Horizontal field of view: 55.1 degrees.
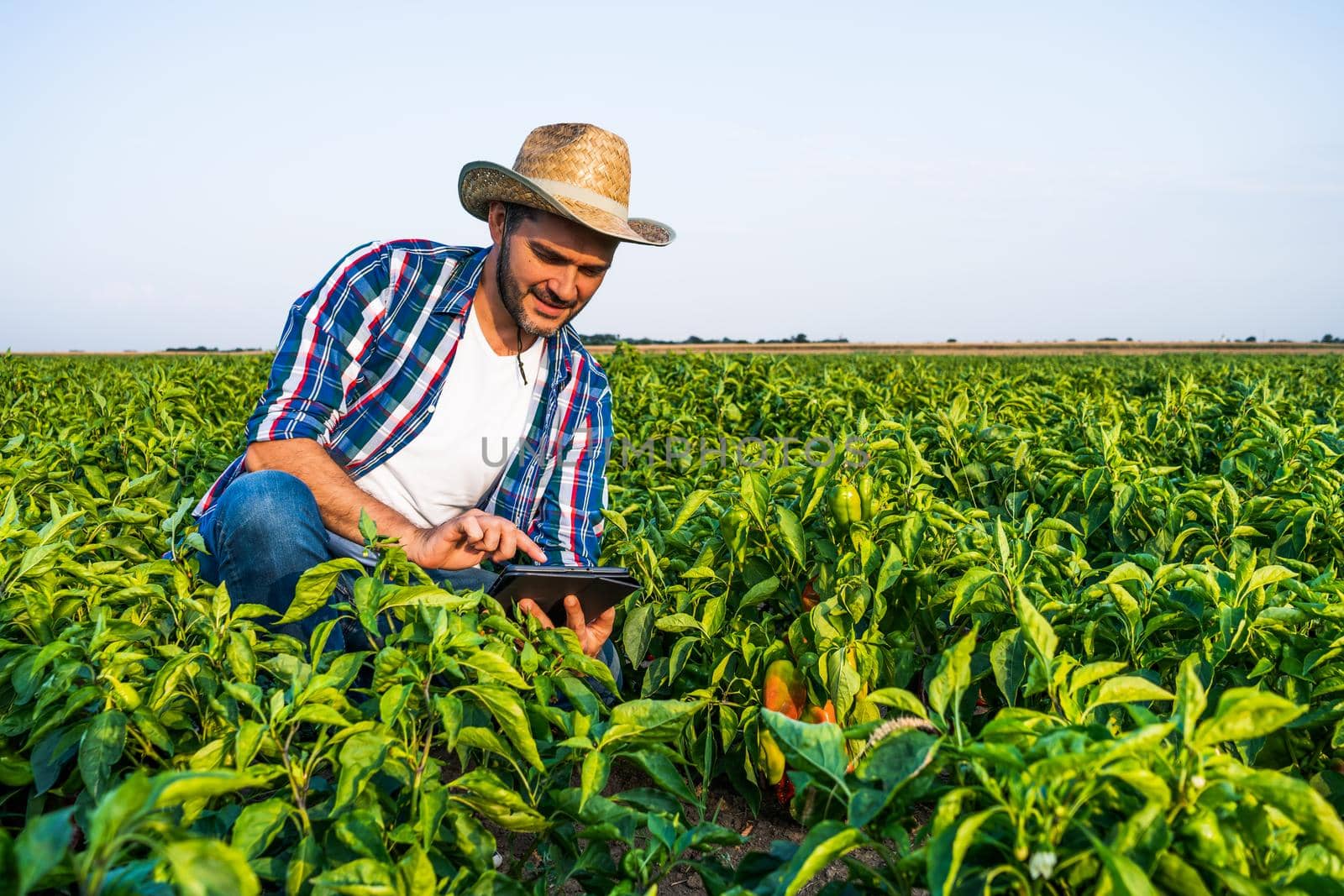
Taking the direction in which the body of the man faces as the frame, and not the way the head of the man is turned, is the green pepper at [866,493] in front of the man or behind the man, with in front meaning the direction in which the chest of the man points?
in front

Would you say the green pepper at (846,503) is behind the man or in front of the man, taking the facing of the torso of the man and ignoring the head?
in front

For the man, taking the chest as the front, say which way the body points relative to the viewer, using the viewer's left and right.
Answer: facing the viewer and to the right of the viewer

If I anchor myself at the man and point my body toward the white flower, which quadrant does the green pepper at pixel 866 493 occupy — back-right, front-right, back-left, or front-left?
front-left

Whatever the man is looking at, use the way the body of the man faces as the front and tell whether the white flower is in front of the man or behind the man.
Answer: in front

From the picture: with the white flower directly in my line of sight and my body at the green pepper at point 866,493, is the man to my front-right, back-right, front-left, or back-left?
back-right

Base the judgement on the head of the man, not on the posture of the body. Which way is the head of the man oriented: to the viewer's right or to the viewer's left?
to the viewer's right

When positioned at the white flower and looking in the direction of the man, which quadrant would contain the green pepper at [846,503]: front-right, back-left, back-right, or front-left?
front-right
